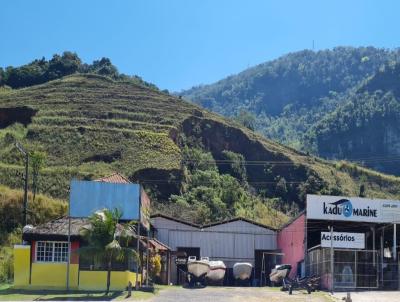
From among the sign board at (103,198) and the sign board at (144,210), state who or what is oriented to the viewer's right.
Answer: the sign board at (144,210)

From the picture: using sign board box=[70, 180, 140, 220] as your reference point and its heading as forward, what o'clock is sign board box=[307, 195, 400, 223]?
sign board box=[307, 195, 400, 223] is roughly at 8 o'clock from sign board box=[70, 180, 140, 220].

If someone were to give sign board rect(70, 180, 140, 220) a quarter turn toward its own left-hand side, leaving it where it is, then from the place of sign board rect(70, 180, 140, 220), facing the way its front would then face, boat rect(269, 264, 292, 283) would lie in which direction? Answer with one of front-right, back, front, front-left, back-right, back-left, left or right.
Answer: front-left

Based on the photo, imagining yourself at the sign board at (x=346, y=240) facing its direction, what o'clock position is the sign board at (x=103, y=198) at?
the sign board at (x=103, y=198) is roughly at 2 o'clock from the sign board at (x=346, y=240).

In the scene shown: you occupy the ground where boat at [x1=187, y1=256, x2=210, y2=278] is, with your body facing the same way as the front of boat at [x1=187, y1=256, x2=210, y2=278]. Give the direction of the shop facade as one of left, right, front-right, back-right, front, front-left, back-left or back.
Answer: left

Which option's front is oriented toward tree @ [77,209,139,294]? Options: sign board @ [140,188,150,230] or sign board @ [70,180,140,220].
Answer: sign board @ [70,180,140,220]

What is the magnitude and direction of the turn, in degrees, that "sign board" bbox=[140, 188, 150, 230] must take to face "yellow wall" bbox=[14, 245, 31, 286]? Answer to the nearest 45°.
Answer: approximately 180°

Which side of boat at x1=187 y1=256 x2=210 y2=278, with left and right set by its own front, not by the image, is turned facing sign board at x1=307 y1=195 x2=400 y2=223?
left

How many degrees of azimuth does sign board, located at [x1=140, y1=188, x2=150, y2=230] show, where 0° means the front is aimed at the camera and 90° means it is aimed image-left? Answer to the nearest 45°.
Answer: approximately 270°

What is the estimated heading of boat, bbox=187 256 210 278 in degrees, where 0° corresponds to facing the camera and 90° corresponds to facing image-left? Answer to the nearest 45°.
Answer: approximately 0°
